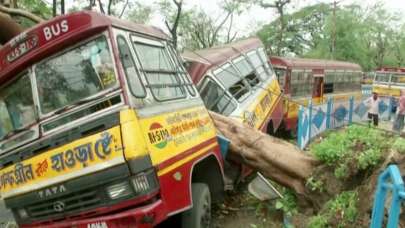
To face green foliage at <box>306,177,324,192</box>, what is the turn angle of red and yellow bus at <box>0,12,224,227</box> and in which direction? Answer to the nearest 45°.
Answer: approximately 135° to its left

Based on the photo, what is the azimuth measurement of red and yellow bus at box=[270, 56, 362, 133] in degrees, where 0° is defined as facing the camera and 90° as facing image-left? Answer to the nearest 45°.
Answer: approximately 45°

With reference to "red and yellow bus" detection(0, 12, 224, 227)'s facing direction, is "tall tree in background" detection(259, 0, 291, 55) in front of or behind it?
behind

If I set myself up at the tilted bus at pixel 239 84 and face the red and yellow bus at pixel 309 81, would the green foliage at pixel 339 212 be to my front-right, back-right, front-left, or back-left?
back-right

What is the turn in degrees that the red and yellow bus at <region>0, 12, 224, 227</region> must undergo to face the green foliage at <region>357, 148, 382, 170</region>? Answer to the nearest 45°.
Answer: approximately 135° to its left

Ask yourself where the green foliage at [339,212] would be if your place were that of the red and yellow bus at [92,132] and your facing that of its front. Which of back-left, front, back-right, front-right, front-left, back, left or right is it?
back-left

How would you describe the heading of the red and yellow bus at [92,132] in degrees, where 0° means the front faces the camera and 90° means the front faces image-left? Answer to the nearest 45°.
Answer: approximately 45°

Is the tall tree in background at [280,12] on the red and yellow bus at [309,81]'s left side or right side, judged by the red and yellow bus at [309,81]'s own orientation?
on its right

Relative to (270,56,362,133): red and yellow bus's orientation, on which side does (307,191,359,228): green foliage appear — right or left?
on its left
